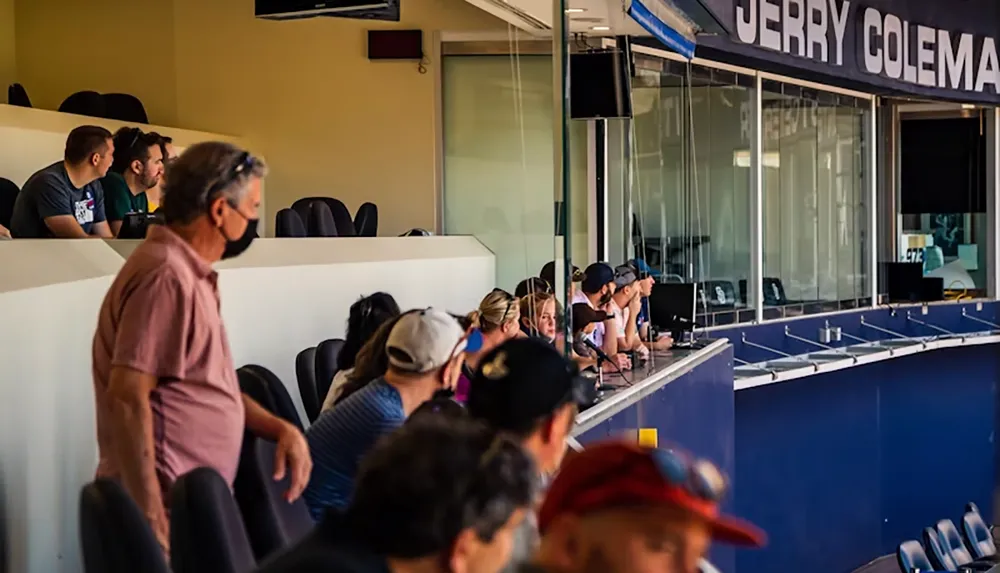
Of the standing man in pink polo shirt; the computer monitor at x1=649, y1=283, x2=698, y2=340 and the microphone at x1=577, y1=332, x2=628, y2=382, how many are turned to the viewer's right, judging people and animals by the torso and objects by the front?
1

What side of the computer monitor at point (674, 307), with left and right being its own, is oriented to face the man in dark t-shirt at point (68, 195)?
front

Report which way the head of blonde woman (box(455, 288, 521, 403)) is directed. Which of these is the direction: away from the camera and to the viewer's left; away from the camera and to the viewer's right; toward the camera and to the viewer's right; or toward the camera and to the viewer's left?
away from the camera and to the viewer's right

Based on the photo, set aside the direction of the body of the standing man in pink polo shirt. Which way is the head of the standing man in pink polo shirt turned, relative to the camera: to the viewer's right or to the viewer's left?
to the viewer's right

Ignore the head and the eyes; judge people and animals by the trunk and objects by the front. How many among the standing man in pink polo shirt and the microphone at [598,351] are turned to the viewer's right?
1

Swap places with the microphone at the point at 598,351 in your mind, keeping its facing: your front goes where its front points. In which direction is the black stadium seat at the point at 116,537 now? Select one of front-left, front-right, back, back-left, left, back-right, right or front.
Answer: left

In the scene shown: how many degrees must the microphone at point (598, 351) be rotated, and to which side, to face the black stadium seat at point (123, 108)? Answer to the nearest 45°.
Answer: approximately 45° to its right

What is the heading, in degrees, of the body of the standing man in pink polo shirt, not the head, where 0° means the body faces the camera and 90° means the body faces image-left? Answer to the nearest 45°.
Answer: approximately 270°

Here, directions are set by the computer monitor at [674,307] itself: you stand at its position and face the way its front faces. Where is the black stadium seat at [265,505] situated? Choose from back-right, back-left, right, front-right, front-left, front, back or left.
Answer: front-left

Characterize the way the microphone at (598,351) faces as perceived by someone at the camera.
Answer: facing to the left of the viewer

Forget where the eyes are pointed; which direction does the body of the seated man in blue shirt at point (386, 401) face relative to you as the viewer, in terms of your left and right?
facing away from the viewer and to the right of the viewer

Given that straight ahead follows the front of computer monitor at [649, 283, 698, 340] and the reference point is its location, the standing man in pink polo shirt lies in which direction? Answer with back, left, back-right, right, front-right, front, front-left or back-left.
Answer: front-left
